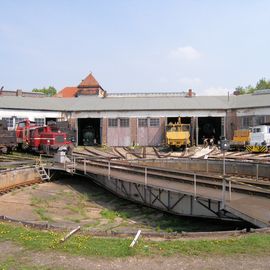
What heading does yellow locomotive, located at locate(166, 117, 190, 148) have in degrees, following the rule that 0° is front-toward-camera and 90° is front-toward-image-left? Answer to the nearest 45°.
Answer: approximately 0°

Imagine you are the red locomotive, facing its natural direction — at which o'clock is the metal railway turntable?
The metal railway turntable is roughly at 1 o'clock from the red locomotive.

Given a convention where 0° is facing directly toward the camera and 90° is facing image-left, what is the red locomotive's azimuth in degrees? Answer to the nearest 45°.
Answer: approximately 315°

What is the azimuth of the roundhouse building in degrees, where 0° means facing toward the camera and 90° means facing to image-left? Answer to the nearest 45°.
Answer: approximately 0°

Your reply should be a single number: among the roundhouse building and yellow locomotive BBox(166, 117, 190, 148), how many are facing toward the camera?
2

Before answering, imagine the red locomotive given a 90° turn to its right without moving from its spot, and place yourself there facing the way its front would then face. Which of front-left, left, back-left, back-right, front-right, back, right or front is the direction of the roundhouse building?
back

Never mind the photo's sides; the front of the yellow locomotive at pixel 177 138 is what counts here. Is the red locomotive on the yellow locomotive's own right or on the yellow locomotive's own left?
on the yellow locomotive's own right

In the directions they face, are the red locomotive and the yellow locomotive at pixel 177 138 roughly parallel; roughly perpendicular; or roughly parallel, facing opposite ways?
roughly perpendicular

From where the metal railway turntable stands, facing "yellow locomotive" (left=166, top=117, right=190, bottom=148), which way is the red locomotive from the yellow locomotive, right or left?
left

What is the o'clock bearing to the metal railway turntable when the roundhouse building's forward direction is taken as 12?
The metal railway turntable is roughly at 12 o'clock from the roundhouse building.
